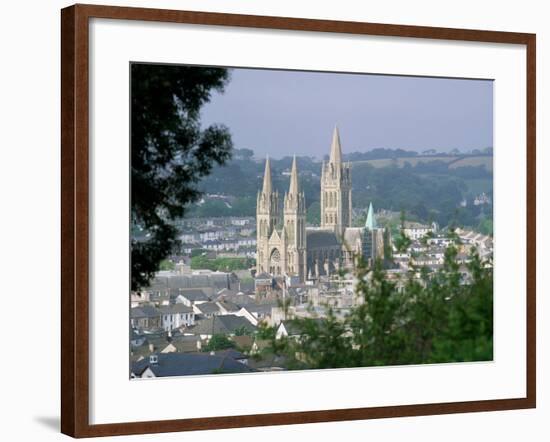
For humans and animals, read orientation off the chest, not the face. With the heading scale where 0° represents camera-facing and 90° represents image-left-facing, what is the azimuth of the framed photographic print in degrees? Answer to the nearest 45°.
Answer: approximately 315°
